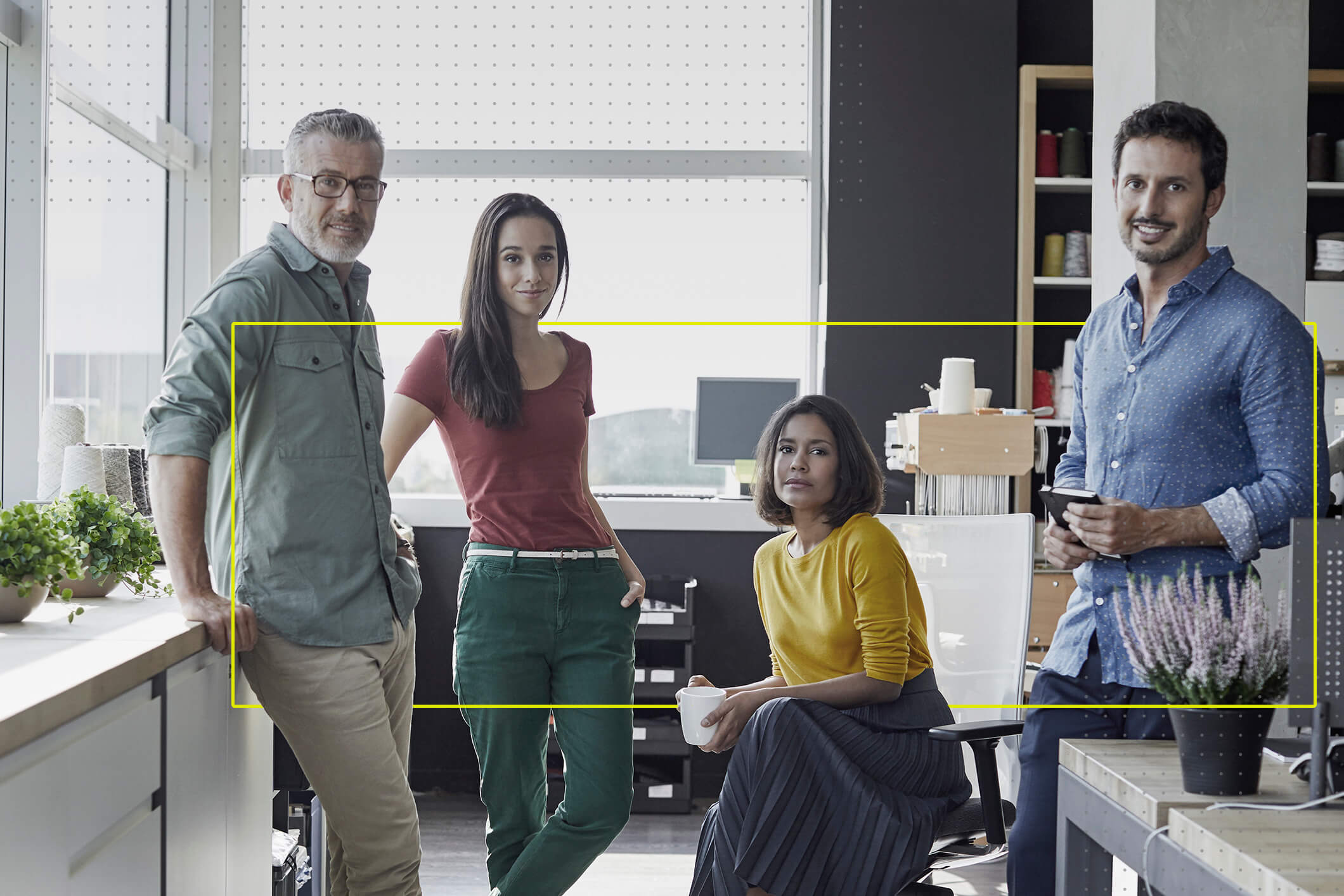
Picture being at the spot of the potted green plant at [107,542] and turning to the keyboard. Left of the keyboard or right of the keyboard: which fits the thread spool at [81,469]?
left

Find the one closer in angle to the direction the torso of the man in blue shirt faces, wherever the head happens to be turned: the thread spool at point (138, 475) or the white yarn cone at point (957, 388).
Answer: the thread spool

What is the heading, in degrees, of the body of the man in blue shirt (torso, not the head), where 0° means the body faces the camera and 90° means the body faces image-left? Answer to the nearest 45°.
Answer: approximately 45°

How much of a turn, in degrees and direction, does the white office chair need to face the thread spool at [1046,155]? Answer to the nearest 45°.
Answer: approximately 135° to its right

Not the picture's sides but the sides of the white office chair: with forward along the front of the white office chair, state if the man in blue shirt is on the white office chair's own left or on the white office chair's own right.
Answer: on the white office chair's own left

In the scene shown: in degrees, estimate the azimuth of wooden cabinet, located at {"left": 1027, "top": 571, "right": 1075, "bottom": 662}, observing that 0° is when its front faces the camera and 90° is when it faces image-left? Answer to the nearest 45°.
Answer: approximately 0°

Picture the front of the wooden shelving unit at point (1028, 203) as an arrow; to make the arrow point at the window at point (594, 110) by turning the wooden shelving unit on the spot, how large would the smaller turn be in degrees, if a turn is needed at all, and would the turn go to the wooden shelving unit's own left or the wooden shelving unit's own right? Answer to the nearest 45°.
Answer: approximately 90° to the wooden shelving unit's own right

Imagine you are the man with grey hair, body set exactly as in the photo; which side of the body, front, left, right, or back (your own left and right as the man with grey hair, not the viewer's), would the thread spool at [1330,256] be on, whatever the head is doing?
left
